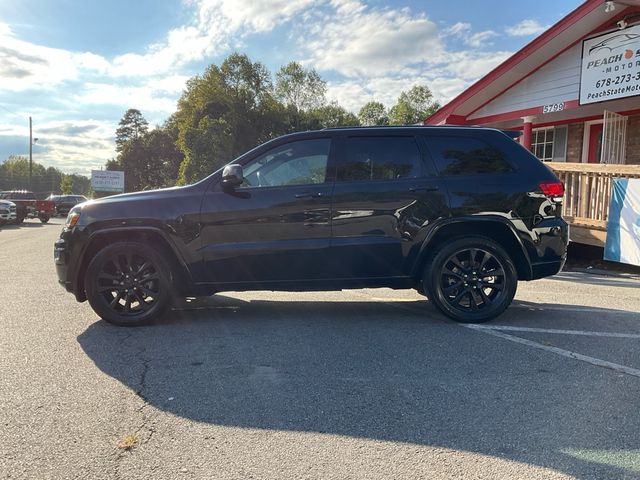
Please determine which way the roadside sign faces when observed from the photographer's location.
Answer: facing the viewer

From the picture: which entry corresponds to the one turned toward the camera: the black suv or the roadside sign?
the roadside sign

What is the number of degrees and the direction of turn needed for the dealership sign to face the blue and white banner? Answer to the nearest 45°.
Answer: approximately 45° to its left

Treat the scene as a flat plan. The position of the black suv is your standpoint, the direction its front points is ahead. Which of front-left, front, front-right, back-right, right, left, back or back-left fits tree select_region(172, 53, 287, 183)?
right

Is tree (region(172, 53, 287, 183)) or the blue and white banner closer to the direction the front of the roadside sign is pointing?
the blue and white banner

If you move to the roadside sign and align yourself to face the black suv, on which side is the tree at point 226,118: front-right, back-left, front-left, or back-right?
front-left

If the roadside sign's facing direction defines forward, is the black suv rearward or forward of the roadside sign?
forward

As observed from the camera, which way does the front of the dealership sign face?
facing the viewer and to the left of the viewer

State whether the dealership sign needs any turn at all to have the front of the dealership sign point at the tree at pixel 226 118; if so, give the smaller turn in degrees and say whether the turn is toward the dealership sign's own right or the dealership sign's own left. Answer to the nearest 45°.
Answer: approximately 90° to the dealership sign's own right

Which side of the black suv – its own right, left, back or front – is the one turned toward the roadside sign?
right

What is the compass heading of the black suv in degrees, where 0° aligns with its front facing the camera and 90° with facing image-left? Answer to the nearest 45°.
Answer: approximately 90°

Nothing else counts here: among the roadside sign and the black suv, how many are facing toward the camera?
1

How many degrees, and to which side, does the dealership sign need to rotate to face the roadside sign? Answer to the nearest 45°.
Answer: approximately 90° to its right
